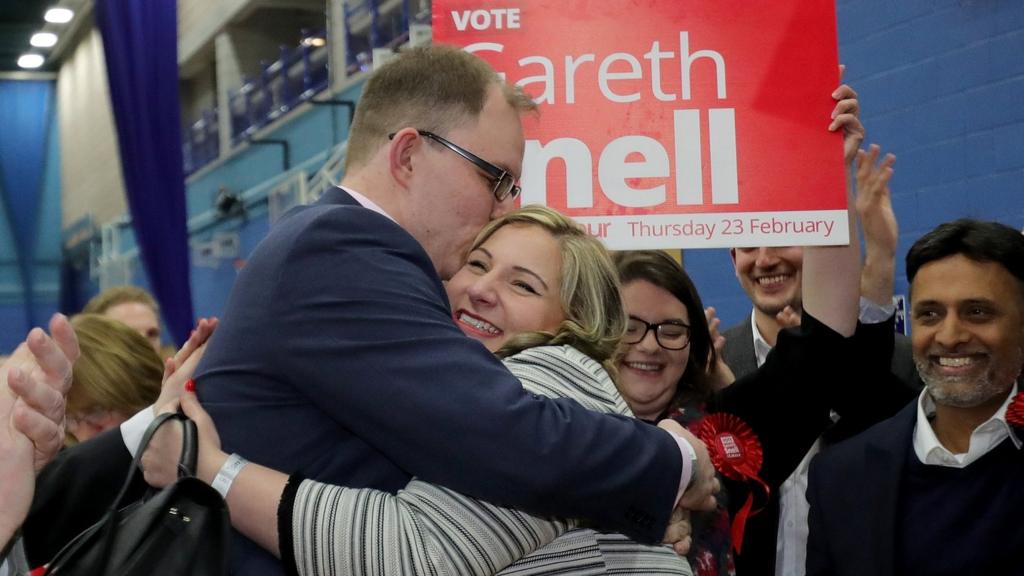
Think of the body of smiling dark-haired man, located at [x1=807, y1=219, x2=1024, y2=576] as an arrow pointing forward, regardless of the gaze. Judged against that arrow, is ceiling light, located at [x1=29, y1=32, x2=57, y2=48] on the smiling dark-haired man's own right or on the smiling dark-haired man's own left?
on the smiling dark-haired man's own right

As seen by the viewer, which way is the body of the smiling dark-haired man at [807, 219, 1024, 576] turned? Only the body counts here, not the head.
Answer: toward the camera

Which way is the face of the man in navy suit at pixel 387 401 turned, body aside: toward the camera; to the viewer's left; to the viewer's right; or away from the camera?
to the viewer's right

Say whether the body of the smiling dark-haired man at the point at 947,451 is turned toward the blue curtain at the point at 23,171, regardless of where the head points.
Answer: no

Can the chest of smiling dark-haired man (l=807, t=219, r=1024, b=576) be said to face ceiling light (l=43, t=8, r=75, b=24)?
no

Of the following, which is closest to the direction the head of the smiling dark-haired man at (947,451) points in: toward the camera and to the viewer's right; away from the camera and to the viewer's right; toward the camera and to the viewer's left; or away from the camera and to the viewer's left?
toward the camera and to the viewer's left

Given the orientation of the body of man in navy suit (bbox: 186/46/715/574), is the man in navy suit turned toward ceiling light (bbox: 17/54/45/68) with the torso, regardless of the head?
no

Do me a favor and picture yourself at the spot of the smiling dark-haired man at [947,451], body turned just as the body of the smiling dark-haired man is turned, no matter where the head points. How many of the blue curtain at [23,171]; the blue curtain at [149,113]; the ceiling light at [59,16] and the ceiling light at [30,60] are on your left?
0

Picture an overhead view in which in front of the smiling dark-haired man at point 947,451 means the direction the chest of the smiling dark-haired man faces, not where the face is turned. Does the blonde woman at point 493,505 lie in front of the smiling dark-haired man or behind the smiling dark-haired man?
in front

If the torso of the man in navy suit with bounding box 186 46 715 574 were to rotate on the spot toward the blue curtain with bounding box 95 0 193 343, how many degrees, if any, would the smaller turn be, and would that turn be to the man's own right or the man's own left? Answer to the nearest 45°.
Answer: approximately 90° to the man's own left

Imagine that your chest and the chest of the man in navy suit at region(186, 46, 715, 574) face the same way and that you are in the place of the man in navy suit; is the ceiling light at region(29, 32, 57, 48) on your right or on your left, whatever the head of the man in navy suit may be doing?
on your left

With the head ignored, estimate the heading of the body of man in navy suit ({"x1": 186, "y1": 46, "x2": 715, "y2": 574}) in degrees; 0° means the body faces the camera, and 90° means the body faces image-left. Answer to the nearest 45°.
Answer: approximately 270°
